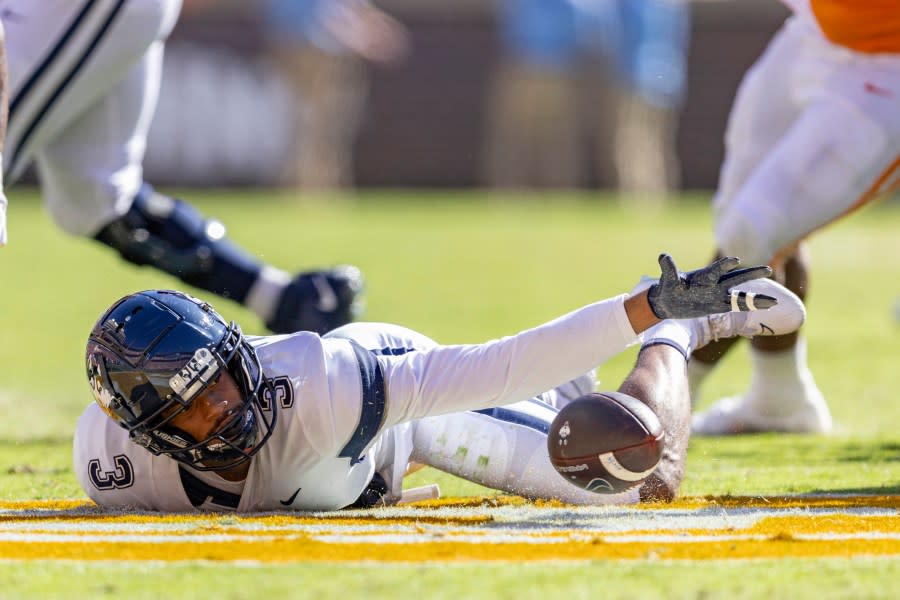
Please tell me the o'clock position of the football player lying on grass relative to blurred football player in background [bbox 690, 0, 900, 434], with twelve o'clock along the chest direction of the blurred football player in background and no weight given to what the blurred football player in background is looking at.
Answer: The football player lying on grass is roughly at 10 o'clock from the blurred football player in background.

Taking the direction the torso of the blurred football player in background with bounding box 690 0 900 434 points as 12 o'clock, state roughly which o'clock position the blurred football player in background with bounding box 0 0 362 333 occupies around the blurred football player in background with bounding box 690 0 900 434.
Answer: the blurred football player in background with bounding box 0 0 362 333 is roughly at 12 o'clock from the blurred football player in background with bounding box 690 0 900 434.

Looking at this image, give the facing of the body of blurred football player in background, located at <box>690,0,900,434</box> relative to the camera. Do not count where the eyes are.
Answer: to the viewer's left
